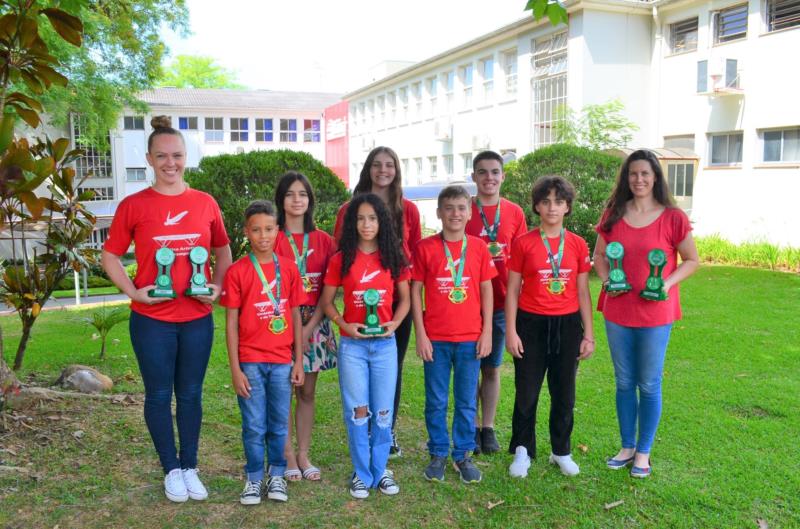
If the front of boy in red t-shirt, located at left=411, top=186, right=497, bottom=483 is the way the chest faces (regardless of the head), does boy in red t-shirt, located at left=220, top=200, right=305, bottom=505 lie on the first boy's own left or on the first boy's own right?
on the first boy's own right

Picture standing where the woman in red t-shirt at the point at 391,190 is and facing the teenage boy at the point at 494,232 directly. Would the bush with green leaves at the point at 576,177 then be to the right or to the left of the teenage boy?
left

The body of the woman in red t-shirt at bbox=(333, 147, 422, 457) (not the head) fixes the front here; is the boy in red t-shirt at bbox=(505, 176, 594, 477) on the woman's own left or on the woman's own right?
on the woman's own left

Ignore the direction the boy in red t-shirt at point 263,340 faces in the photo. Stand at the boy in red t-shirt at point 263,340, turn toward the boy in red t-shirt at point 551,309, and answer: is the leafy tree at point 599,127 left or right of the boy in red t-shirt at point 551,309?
left

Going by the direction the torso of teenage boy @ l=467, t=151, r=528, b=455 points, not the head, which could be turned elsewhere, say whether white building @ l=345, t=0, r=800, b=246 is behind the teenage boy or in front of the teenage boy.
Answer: behind

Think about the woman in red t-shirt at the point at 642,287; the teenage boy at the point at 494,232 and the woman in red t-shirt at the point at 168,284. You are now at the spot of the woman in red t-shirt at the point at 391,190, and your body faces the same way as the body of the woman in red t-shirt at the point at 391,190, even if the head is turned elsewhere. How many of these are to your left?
2

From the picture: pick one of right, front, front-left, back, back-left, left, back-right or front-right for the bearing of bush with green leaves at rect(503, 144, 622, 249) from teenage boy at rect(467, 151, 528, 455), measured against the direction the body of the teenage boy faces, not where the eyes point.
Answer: back

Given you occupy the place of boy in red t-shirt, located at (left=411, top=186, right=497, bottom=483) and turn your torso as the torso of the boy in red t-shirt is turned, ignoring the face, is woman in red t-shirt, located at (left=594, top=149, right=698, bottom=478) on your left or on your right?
on your left
